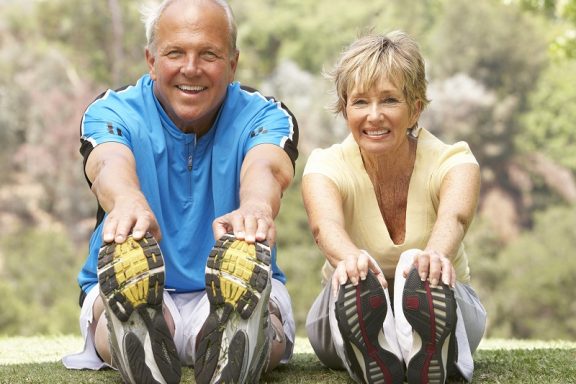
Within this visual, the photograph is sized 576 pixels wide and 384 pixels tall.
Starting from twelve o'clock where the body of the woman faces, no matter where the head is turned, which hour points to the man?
The man is roughly at 3 o'clock from the woman.

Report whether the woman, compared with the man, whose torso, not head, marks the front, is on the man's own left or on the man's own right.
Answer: on the man's own left

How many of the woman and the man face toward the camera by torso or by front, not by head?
2

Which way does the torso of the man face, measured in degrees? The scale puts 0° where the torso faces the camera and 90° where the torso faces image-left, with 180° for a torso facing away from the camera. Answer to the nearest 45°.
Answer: approximately 0°
